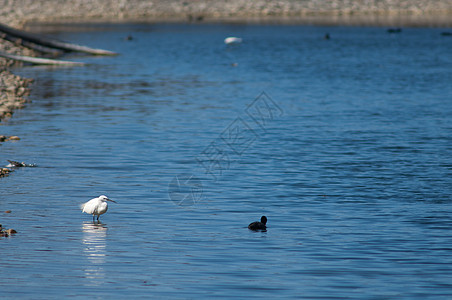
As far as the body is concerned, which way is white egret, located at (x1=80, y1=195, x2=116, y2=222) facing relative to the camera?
to the viewer's right

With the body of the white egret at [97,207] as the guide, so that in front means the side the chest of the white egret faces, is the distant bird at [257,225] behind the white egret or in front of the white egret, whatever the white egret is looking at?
in front

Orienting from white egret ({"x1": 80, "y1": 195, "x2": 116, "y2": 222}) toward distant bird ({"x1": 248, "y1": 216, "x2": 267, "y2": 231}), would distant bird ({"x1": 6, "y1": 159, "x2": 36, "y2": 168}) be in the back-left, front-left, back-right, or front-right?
back-left

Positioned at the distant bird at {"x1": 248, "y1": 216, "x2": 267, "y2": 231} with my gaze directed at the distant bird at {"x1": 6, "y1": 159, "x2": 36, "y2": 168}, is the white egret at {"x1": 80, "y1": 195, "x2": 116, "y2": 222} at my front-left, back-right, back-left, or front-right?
front-left

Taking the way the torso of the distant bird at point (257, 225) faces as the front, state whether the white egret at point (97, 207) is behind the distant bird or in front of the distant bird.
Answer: behind

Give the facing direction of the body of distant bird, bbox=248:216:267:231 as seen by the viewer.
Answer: to the viewer's right

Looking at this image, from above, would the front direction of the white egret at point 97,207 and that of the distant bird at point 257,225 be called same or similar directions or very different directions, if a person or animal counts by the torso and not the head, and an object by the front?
same or similar directions

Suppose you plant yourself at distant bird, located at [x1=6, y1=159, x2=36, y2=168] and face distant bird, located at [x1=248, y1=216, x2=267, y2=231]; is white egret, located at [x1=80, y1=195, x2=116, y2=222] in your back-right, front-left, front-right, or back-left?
front-right

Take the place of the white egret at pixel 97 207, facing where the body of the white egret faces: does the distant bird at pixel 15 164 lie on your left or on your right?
on your left
